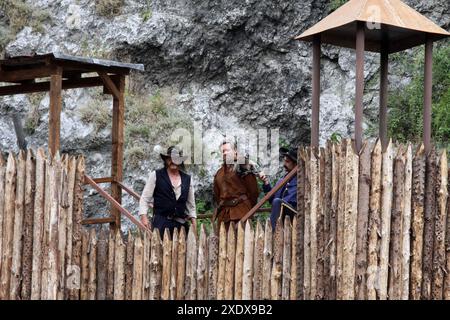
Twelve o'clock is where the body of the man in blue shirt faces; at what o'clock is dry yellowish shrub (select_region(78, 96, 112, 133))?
The dry yellowish shrub is roughly at 2 o'clock from the man in blue shirt.

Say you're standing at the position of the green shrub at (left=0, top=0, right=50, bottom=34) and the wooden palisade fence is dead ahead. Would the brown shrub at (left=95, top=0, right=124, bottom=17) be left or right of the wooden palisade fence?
left

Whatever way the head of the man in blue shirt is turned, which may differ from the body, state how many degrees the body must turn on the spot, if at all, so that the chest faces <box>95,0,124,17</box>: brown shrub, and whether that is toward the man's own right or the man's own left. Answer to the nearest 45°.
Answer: approximately 45° to the man's own right

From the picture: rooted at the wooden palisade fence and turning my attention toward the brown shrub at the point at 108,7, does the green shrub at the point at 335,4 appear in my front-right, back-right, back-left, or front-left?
front-right

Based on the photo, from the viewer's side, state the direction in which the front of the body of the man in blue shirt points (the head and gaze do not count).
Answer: to the viewer's left

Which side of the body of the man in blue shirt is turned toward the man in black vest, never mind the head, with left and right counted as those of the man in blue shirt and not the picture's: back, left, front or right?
front

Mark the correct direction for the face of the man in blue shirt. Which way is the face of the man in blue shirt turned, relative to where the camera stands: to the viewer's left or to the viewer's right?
to the viewer's left

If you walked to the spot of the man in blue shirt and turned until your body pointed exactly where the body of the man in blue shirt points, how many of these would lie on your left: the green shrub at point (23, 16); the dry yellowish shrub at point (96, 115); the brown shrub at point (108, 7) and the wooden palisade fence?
1

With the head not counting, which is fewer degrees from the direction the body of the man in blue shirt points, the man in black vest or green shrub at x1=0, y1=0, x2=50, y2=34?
the man in black vest
